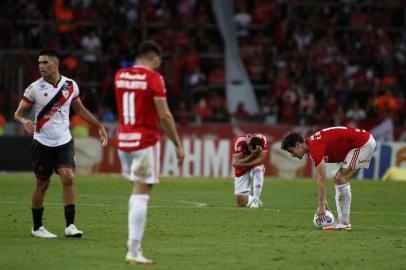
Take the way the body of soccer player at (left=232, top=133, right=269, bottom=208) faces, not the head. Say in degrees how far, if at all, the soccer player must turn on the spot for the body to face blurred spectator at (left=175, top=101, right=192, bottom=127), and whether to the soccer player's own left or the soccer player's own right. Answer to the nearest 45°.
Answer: approximately 180°

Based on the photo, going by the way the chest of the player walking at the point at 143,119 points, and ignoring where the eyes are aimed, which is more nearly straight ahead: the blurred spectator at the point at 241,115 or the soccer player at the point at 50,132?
the blurred spectator

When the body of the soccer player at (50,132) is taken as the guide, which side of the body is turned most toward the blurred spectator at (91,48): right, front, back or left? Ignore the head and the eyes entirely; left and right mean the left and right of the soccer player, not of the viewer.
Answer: back

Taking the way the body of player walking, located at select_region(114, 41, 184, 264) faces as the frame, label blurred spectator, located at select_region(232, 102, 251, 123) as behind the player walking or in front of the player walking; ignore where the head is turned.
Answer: in front

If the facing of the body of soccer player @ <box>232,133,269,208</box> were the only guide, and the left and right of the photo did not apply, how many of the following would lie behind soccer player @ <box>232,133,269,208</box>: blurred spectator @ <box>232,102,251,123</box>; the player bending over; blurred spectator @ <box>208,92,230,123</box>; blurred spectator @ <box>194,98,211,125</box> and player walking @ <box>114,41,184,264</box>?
3

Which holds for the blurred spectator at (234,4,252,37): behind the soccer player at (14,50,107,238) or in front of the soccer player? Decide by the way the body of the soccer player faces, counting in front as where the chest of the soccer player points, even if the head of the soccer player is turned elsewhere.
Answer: behind

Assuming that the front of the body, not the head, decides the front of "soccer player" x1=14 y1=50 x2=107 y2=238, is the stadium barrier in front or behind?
behind

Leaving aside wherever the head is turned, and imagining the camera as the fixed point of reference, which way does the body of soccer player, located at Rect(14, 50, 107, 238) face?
toward the camera

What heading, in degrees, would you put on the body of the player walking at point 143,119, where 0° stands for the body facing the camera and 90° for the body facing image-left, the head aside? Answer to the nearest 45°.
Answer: approximately 225°

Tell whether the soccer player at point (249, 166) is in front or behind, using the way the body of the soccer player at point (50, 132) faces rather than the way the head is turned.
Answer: behind

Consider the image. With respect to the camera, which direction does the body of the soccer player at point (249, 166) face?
toward the camera

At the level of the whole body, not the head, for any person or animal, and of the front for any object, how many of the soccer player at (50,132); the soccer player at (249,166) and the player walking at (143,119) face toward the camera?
2

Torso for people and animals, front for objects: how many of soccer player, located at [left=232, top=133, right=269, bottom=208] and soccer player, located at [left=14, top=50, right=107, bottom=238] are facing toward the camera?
2
